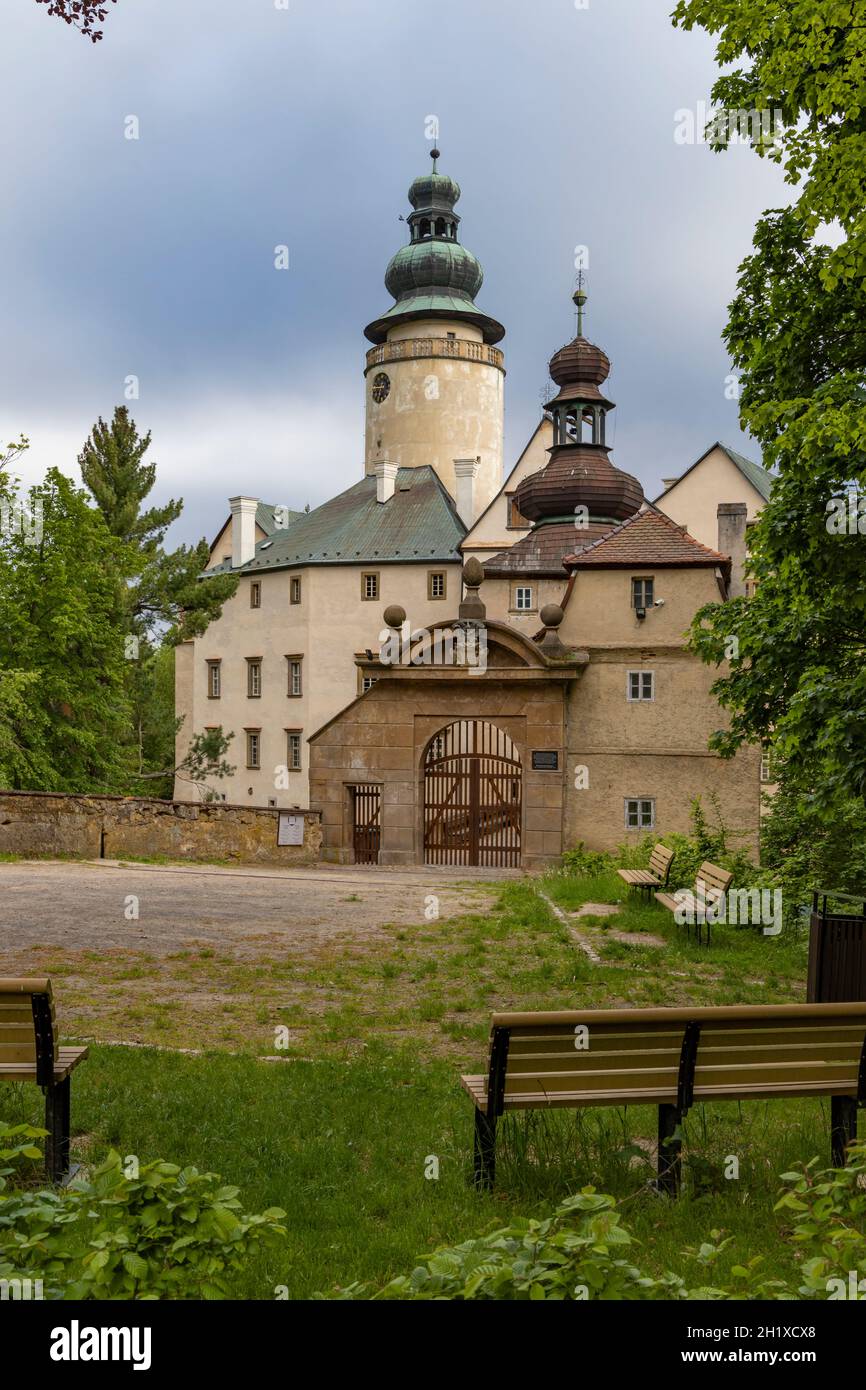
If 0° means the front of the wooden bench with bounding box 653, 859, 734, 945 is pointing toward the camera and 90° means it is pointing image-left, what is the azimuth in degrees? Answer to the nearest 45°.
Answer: approximately 45°

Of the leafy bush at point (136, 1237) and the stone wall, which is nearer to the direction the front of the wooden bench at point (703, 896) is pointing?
the leafy bush

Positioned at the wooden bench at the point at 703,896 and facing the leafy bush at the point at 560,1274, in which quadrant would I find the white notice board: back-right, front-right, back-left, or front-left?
back-right

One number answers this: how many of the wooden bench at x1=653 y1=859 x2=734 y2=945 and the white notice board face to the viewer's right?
0

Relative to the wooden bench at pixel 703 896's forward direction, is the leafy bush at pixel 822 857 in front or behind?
behind

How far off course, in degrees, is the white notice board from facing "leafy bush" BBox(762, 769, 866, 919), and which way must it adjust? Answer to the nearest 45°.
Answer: approximately 45° to its left

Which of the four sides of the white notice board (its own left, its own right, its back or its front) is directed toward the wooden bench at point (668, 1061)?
front

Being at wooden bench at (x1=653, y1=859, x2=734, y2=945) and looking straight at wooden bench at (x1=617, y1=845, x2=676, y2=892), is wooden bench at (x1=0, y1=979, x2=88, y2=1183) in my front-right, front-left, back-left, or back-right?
back-left

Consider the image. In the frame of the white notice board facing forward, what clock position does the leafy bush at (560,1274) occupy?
The leafy bush is roughly at 12 o'clock from the white notice board.

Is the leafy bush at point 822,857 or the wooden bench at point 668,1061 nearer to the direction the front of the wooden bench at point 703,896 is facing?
the wooden bench
